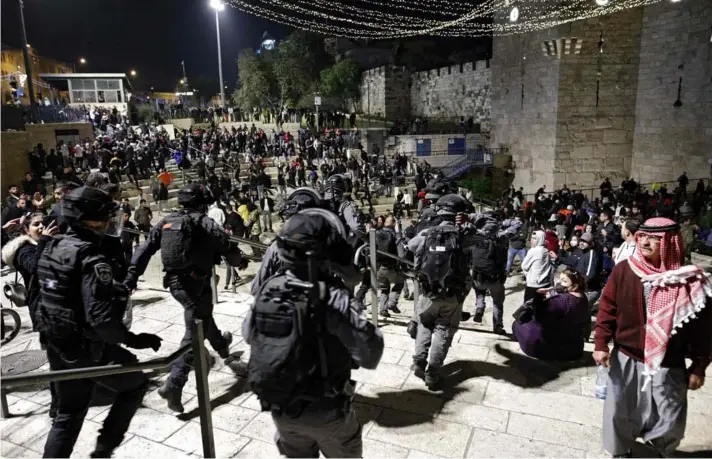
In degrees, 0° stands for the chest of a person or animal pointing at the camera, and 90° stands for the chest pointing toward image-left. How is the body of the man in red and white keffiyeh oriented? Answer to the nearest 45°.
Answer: approximately 0°

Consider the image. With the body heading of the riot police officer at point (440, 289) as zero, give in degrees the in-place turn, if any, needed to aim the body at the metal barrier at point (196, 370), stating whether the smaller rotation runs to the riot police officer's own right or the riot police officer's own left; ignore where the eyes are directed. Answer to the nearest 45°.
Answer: approximately 135° to the riot police officer's own left

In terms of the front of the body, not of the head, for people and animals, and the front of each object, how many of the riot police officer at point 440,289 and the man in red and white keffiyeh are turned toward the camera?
1

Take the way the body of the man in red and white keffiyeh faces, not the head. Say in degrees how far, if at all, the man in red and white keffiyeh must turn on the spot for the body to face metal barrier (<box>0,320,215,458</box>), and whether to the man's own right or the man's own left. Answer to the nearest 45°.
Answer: approximately 45° to the man's own right

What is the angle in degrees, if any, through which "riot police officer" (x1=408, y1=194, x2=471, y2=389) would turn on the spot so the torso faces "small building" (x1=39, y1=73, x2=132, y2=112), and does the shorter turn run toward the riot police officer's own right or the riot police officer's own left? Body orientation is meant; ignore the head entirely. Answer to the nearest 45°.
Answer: approximately 45° to the riot police officer's own left

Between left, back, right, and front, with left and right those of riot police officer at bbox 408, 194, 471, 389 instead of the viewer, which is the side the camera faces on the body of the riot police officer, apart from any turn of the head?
back

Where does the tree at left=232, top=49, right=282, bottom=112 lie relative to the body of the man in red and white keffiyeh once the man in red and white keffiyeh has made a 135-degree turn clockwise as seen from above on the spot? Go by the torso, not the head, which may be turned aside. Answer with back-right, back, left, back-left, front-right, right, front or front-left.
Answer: front

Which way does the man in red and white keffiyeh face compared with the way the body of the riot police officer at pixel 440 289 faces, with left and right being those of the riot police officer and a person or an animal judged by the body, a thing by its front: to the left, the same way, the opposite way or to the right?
the opposite way
